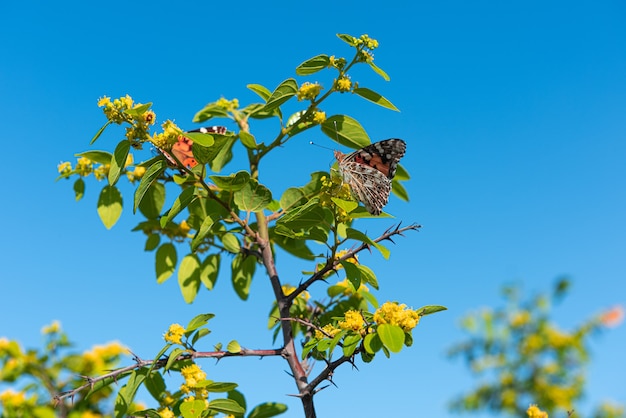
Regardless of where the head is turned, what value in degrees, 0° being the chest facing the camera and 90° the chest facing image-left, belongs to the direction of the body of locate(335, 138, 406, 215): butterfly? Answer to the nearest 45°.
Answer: approximately 90°
